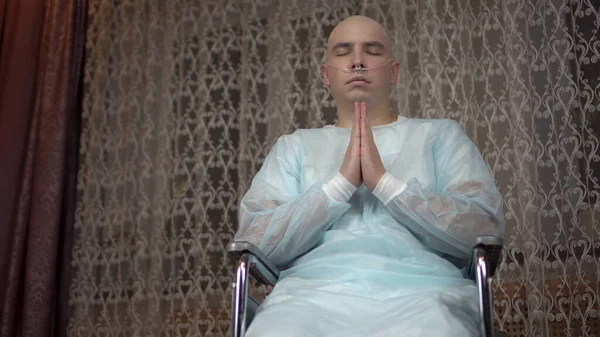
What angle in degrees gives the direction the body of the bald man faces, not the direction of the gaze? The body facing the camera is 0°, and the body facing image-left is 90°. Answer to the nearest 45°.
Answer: approximately 0°

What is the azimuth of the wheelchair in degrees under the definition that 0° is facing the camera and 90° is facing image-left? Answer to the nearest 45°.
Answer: approximately 0°
